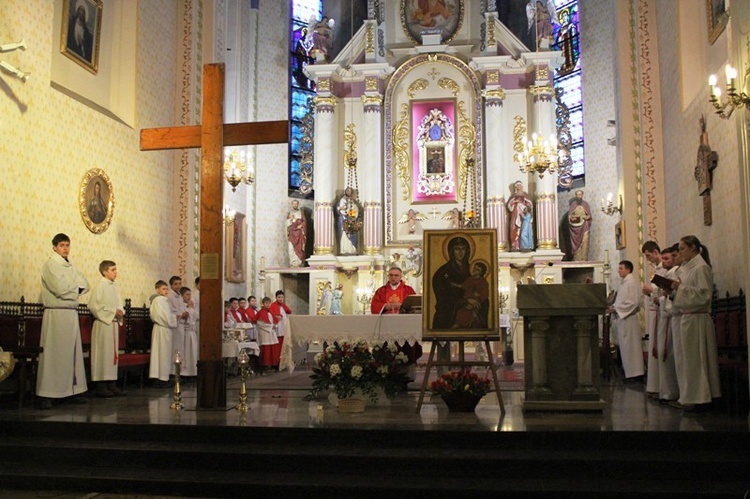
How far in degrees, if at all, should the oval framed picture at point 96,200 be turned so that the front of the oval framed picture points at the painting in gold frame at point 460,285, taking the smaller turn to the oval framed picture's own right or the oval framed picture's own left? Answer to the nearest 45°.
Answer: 0° — it already faces it

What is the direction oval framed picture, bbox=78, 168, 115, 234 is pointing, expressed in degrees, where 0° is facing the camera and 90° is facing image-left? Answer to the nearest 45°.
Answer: approximately 315°

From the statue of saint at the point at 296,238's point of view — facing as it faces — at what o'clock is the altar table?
The altar table is roughly at 12 o'clock from the statue of saint.

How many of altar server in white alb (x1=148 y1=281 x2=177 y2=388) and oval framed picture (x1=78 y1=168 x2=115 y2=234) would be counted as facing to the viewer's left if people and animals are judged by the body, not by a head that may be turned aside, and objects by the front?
0

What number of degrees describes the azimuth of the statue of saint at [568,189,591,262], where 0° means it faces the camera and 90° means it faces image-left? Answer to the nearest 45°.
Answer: approximately 0°

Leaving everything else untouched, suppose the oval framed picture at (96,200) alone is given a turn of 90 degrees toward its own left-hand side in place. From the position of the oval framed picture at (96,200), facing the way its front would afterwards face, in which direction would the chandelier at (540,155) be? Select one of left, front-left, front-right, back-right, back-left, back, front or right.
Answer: front-right

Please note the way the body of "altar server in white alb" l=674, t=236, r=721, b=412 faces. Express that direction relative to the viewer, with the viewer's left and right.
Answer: facing to the left of the viewer

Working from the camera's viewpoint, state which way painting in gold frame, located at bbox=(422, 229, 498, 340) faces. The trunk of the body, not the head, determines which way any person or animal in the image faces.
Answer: facing the viewer

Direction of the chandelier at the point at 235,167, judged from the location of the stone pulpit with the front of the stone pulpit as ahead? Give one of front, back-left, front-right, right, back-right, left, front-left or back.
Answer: back-right

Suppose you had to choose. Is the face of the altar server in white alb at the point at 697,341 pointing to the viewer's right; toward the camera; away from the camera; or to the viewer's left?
to the viewer's left

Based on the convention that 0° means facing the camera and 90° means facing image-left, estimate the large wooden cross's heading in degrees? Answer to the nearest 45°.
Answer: approximately 0°

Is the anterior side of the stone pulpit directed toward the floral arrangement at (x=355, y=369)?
no

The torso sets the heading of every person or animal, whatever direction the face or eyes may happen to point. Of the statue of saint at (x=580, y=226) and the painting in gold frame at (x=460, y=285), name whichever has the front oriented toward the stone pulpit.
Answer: the statue of saint

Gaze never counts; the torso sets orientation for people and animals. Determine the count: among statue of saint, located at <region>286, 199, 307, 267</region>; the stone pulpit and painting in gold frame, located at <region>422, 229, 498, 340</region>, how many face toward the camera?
3

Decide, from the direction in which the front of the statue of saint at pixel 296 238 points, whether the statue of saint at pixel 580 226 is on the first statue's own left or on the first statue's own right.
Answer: on the first statue's own left

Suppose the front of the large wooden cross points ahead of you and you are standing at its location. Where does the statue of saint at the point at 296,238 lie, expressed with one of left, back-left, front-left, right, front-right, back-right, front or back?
back
